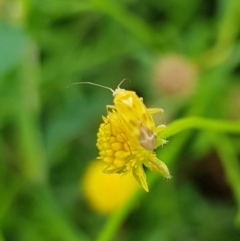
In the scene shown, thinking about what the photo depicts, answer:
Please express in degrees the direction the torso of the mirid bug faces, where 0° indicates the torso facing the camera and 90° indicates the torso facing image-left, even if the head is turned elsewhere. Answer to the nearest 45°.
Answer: approximately 135°
